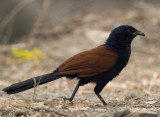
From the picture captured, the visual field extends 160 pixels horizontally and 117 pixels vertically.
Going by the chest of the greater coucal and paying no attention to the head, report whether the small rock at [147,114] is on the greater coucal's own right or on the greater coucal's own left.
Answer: on the greater coucal's own right

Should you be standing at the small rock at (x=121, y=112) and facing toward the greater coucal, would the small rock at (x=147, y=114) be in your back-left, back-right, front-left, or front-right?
back-right

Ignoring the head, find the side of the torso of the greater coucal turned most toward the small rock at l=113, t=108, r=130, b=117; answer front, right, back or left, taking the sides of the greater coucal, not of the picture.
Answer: right

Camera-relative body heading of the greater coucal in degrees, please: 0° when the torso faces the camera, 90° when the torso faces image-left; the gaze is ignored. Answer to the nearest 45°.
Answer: approximately 270°
